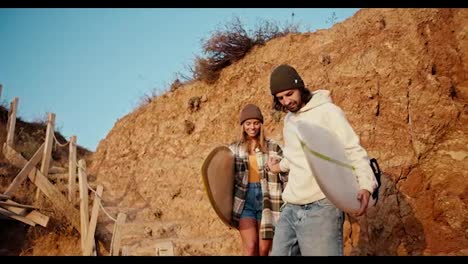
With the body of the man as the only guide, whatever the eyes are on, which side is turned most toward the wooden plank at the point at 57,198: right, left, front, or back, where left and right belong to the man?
right

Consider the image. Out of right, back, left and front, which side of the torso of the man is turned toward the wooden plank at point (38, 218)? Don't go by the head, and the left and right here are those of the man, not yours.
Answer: right

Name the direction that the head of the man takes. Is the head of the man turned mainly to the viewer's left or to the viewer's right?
to the viewer's left

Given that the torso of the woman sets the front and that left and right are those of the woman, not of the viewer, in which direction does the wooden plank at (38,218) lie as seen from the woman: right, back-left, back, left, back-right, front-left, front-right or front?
back-right

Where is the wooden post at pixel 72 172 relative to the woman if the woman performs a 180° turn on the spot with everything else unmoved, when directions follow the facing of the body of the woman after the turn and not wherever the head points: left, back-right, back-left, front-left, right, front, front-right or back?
front-left

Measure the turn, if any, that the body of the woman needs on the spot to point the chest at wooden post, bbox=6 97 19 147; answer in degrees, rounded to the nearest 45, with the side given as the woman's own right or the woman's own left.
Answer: approximately 135° to the woman's own right

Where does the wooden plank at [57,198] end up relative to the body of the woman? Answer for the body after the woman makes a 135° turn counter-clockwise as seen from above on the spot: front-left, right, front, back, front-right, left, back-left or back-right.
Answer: left

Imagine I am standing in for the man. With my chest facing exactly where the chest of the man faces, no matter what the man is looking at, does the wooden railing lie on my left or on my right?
on my right

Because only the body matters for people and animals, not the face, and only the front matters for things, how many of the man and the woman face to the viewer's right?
0

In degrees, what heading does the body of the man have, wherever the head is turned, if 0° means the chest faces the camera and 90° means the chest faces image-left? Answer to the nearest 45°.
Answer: approximately 45°

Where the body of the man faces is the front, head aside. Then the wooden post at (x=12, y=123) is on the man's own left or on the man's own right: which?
on the man's own right

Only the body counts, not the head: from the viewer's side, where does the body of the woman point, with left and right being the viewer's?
facing the viewer

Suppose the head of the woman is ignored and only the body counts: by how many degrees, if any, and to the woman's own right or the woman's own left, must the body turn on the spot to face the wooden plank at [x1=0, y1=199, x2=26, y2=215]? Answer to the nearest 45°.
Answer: approximately 135° to the woman's own right
